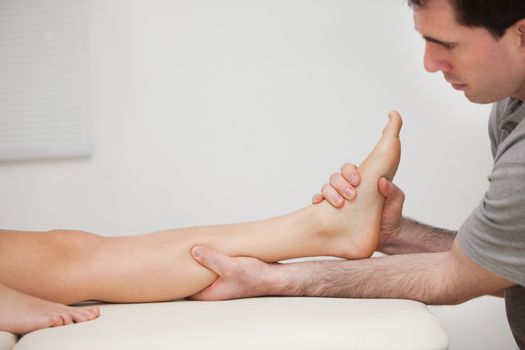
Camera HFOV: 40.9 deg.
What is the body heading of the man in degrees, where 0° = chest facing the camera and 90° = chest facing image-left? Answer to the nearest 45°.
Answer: approximately 90°

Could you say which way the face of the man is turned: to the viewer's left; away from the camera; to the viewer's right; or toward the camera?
to the viewer's left
